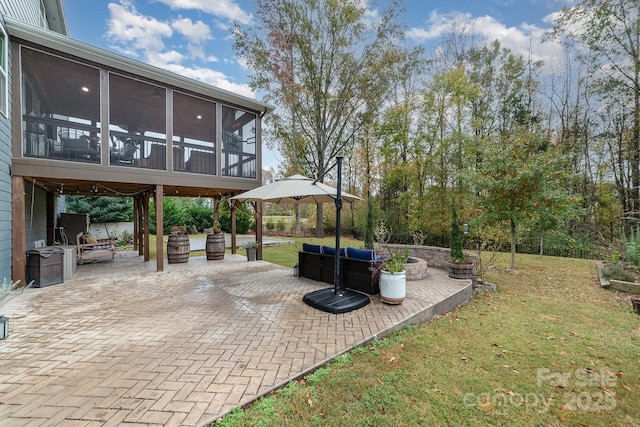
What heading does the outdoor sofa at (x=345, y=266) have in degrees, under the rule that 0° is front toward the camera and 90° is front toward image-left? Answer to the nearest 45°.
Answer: approximately 225°

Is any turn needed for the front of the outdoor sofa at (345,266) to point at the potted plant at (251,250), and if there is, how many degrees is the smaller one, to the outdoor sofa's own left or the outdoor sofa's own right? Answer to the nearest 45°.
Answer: approximately 90° to the outdoor sofa's own left
